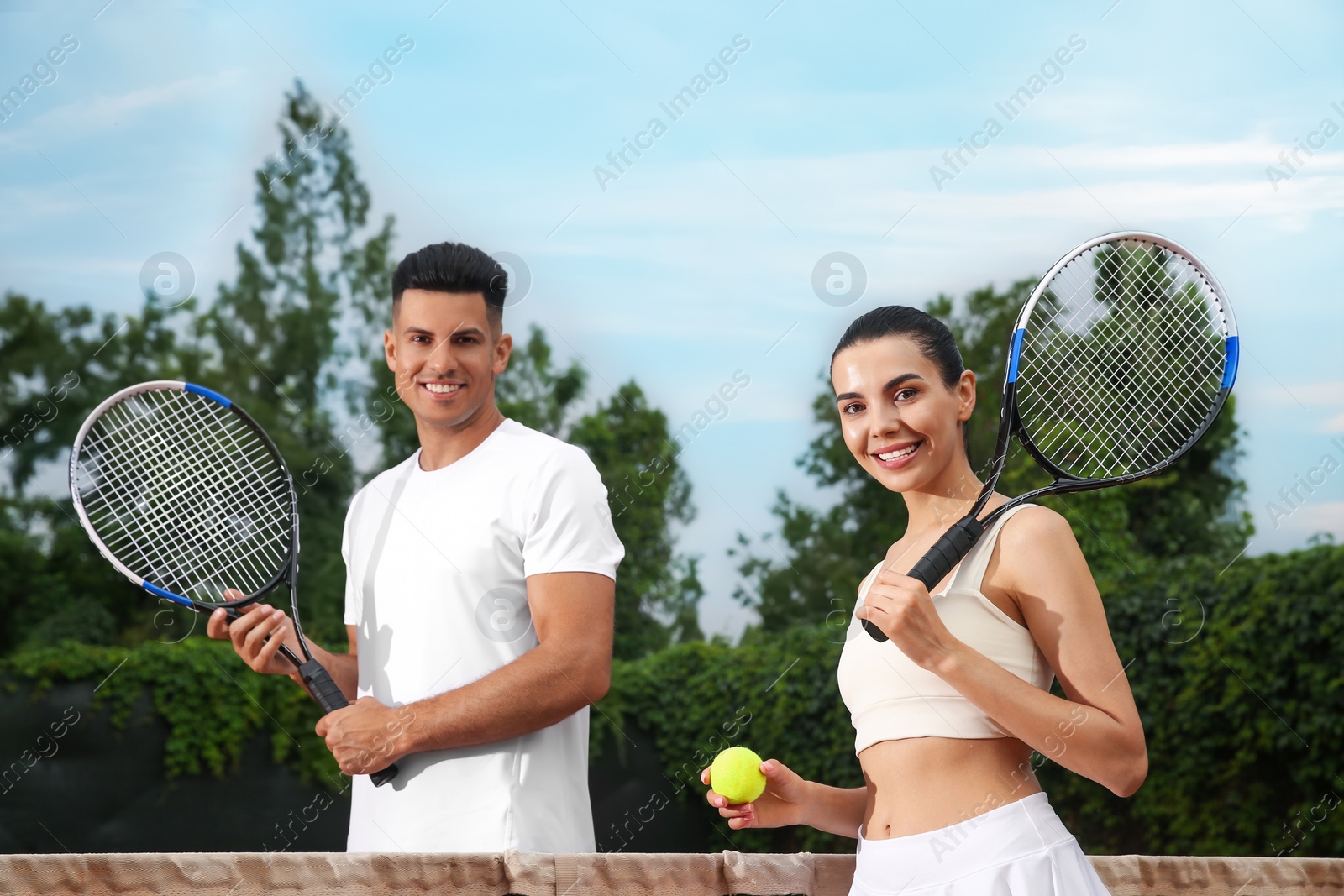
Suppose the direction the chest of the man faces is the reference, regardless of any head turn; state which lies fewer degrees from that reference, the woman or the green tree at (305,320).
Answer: the woman

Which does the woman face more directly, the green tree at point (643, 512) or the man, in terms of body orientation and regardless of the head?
the man

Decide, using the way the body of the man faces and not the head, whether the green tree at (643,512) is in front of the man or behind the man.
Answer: behind

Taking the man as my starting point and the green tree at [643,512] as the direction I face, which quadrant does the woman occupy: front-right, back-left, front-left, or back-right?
back-right

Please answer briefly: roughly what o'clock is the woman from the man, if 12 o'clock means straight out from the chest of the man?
The woman is roughly at 9 o'clock from the man.

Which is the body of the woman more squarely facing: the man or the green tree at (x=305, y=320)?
the man

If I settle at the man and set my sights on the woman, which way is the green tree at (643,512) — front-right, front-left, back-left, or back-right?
back-left

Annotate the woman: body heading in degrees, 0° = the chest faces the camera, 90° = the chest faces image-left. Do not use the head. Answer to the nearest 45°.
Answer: approximately 45°

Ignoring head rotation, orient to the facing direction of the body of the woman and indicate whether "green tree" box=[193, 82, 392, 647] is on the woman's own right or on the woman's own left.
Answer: on the woman's own right

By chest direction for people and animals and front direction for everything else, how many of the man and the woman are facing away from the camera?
0
